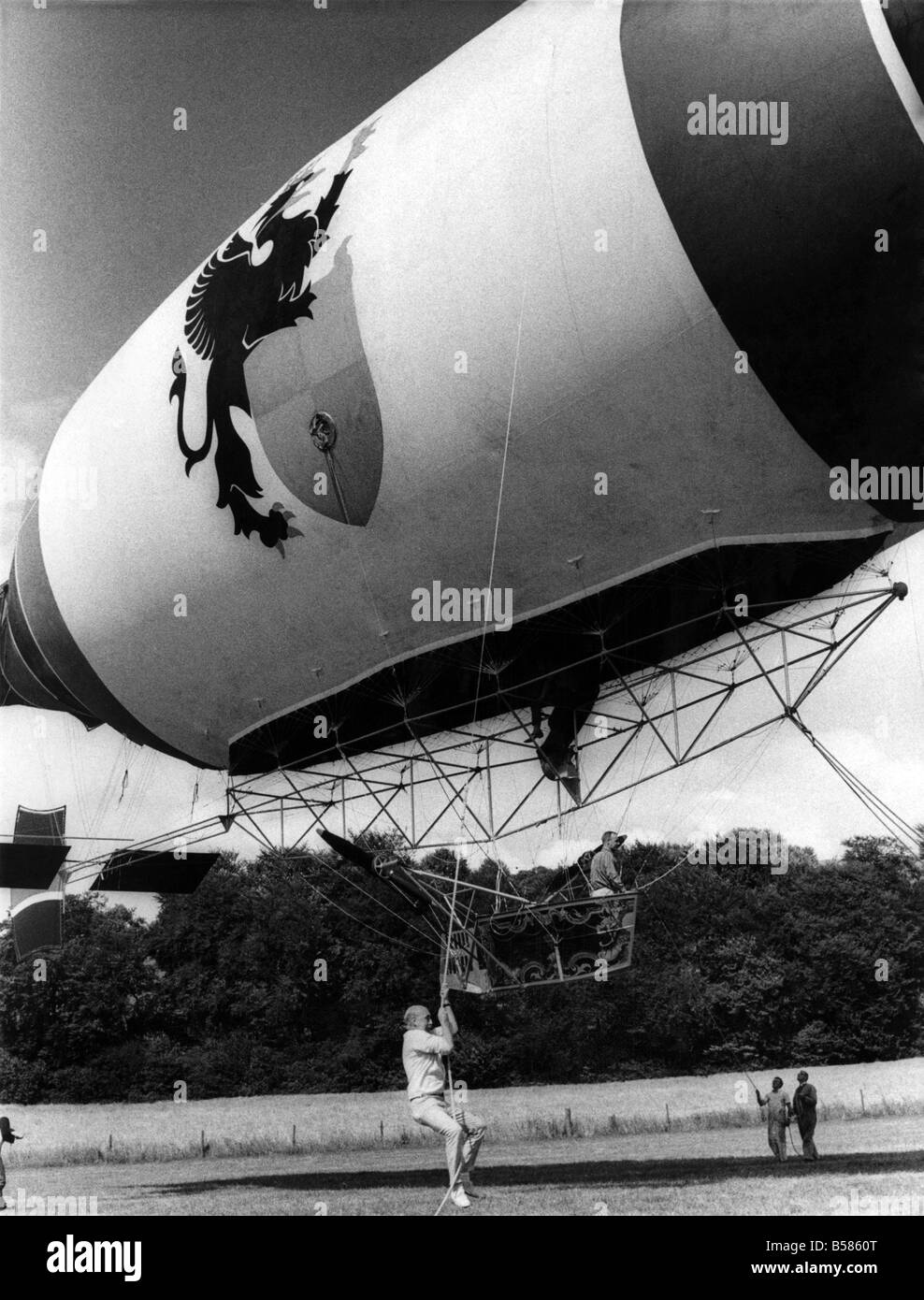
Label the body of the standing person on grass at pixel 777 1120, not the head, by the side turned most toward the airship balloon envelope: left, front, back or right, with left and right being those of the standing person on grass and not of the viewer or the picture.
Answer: front

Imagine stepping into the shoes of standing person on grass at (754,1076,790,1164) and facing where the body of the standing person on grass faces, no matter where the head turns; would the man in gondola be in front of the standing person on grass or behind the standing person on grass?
in front

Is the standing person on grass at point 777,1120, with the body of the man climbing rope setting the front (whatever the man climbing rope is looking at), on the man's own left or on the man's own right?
on the man's own left

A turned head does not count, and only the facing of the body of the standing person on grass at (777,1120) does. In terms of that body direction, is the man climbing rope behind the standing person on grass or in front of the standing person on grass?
in front

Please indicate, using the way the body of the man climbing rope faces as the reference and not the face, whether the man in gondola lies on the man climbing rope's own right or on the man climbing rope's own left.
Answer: on the man climbing rope's own left

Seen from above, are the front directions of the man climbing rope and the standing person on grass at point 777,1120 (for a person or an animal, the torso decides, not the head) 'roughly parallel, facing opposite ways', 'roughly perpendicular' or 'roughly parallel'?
roughly perpendicular

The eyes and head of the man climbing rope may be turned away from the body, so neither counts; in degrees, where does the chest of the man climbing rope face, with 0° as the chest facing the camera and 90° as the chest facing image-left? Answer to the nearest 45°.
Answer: approximately 270°
